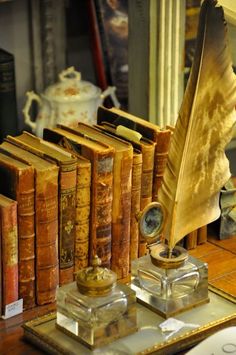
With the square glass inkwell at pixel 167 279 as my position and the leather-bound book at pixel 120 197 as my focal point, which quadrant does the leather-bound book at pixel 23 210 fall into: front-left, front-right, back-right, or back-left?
front-left

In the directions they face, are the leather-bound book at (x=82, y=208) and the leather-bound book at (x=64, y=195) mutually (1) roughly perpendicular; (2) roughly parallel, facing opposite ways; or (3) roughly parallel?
roughly parallel

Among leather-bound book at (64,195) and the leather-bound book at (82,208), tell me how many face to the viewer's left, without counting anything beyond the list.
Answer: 0
